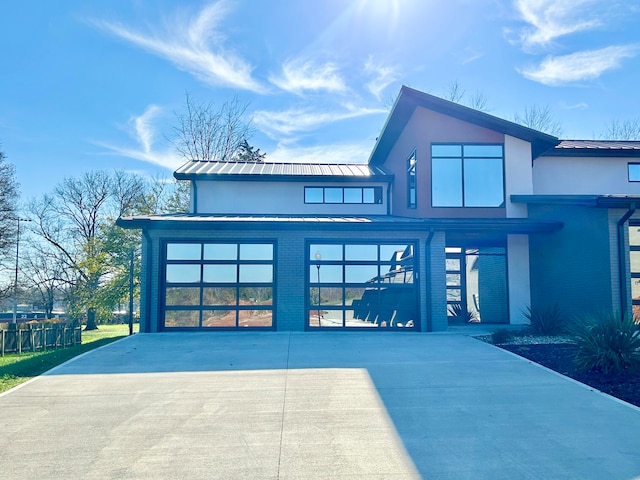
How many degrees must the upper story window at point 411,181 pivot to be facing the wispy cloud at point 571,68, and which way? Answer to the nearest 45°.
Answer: approximately 180°

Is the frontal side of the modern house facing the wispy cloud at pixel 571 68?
no

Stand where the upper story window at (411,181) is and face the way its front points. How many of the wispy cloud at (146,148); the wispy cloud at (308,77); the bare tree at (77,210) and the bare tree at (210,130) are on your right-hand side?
4

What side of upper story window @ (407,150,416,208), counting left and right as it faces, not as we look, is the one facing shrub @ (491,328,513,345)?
left

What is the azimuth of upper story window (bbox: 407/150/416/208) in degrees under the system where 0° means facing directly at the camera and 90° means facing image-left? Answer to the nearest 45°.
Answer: approximately 45°

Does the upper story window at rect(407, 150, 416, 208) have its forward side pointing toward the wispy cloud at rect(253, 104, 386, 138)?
no

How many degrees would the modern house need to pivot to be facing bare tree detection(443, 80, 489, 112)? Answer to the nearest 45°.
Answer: approximately 180°

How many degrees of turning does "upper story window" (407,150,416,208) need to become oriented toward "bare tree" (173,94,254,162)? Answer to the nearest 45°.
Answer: approximately 90° to its right

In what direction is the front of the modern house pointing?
toward the camera

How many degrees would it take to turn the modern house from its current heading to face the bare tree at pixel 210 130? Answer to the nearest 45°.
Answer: approximately 135° to its right

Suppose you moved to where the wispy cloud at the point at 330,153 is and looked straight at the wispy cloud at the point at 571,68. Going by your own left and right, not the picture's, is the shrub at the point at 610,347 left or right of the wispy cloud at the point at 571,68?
right

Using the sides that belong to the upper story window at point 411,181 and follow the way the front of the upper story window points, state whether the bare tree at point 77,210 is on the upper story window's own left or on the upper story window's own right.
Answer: on the upper story window's own right
